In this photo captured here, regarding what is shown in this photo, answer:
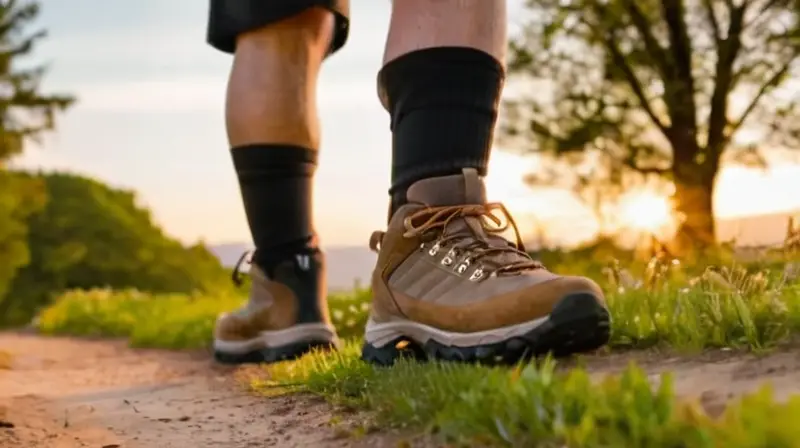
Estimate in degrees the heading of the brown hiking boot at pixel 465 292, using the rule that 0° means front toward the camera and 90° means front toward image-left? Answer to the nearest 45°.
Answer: approximately 315°

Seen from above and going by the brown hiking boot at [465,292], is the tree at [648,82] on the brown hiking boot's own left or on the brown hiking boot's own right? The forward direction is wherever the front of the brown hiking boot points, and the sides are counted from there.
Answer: on the brown hiking boot's own left

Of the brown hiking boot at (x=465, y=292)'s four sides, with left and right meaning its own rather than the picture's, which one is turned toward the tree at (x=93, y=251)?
back
